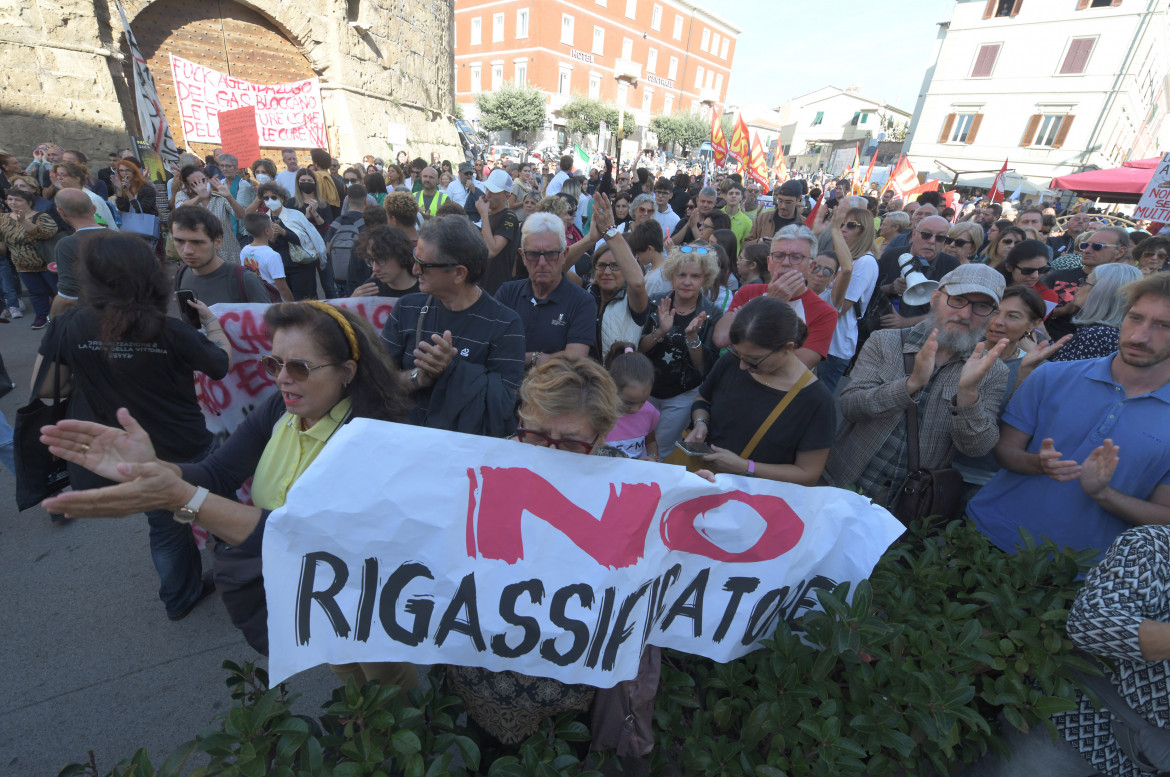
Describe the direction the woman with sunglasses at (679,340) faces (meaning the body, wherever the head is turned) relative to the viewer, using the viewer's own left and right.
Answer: facing the viewer

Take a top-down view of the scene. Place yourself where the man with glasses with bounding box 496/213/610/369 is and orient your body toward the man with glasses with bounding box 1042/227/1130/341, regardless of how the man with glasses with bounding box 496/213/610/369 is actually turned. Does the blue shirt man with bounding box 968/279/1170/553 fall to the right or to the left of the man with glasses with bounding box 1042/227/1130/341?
right

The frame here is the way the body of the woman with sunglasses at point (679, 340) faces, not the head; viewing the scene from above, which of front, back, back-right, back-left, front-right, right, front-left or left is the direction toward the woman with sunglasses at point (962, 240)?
back-left

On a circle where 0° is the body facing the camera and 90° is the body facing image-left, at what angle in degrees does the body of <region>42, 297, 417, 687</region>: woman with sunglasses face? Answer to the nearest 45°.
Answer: approximately 45°

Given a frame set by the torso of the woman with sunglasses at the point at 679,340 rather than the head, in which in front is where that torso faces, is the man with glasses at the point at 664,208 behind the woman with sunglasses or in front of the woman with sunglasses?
behind

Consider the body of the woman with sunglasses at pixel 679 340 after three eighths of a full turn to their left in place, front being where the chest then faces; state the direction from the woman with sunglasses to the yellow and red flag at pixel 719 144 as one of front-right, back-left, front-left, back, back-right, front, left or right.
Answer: front-left

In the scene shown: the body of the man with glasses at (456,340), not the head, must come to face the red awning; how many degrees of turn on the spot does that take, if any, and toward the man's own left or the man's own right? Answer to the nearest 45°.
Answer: approximately 180°

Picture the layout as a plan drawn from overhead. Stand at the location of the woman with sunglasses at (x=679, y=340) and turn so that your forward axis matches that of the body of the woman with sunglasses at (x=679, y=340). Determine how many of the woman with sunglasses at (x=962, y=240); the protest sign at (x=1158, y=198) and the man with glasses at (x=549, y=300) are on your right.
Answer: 1

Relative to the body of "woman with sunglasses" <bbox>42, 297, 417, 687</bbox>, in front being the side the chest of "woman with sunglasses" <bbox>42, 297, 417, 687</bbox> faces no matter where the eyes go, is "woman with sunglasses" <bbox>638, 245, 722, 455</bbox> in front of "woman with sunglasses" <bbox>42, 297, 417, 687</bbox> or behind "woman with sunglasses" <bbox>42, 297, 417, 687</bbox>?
behind

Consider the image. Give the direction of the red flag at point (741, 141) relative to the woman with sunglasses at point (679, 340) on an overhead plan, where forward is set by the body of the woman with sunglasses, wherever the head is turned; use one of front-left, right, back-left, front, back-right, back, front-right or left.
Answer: back

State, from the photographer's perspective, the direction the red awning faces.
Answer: facing the viewer and to the left of the viewer

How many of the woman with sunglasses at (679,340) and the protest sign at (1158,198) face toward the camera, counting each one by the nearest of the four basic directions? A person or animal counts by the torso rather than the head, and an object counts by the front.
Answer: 2

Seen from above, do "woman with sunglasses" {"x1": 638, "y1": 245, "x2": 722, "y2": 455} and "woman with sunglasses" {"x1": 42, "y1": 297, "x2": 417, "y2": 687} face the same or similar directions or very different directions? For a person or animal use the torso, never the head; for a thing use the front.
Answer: same or similar directions

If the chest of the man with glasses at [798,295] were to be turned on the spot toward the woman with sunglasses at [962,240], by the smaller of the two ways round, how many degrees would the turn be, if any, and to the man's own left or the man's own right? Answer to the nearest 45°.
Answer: approximately 135° to the man's own left

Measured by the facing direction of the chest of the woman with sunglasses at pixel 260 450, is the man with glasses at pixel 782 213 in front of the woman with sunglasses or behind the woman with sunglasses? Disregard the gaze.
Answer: behind

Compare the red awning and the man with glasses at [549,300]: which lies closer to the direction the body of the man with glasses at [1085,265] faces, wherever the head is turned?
the man with glasses

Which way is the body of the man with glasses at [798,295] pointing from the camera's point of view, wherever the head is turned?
toward the camera

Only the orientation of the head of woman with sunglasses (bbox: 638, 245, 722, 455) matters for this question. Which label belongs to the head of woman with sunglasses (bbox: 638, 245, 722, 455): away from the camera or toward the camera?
toward the camera

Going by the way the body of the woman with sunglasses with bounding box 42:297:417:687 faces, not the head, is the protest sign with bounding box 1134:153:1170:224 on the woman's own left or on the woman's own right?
on the woman's own left

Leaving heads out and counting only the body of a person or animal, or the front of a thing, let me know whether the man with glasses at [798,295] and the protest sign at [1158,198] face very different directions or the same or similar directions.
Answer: same or similar directions

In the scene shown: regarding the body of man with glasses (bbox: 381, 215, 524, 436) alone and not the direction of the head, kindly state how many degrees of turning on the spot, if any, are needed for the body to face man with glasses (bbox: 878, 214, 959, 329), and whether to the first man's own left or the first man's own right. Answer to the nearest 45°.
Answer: approximately 180°
